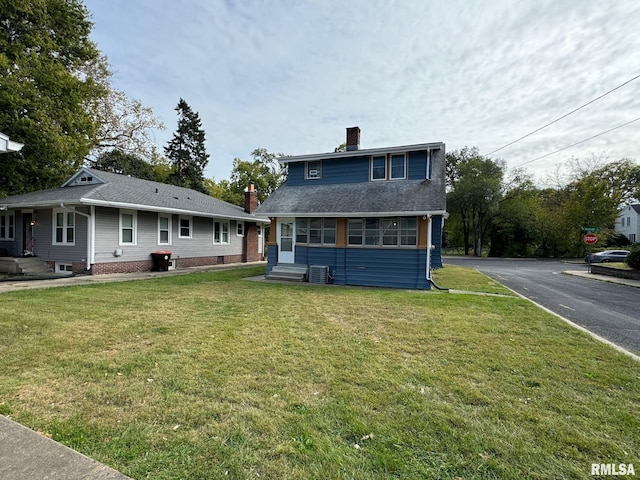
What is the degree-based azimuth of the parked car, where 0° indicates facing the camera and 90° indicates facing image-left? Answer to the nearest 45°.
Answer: approximately 90°

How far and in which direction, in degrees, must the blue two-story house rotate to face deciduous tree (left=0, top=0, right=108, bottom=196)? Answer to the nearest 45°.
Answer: approximately 90° to its right

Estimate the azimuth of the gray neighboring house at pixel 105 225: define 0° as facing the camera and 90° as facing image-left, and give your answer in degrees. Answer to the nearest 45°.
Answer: approximately 45°

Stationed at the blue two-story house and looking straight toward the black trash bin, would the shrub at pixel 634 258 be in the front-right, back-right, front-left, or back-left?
back-right

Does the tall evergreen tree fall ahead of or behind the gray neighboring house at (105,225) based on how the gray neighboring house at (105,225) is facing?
behind

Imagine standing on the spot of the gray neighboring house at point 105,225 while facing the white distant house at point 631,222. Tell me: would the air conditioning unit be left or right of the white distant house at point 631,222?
right

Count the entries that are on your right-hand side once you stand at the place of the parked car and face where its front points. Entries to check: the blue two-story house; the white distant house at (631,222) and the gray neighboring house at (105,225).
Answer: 1

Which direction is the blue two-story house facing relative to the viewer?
toward the camera

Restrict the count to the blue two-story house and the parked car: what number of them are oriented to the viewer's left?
1

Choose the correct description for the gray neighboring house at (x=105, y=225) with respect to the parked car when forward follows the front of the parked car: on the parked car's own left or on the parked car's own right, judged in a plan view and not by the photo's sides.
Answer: on the parked car's own left

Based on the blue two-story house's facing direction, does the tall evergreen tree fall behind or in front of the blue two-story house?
behind

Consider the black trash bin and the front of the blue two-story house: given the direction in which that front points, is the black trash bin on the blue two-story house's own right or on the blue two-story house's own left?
on the blue two-story house's own right

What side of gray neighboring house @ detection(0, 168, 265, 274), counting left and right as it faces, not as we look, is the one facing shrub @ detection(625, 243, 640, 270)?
left
